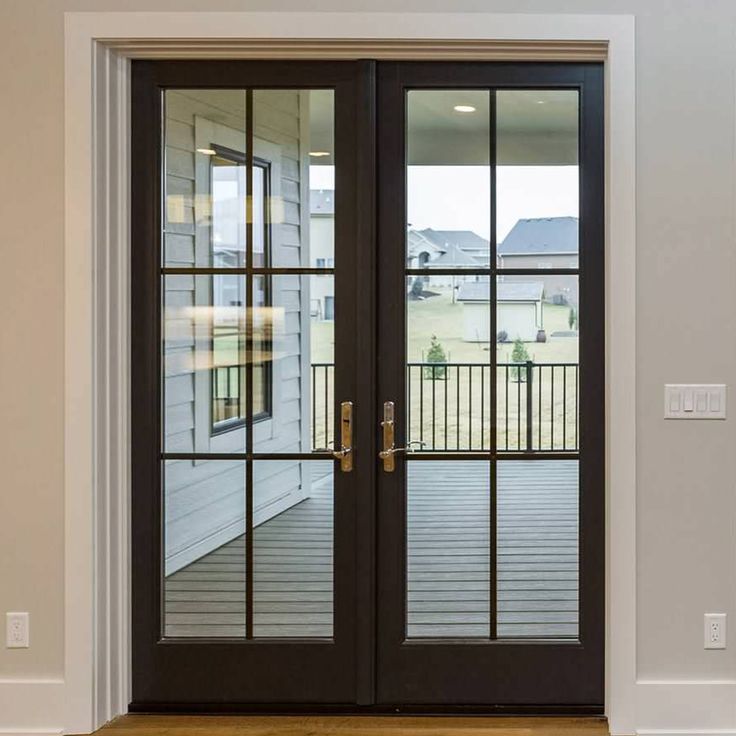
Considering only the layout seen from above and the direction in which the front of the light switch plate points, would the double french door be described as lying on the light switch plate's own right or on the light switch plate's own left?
on the light switch plate's own right

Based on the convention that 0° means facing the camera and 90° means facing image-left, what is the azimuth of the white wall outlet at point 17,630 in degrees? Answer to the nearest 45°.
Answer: approximately 0°

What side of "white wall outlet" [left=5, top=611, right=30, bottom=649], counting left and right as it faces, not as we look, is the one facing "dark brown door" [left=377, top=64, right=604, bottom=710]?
left

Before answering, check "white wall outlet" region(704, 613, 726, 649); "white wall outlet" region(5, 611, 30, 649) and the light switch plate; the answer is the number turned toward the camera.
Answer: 3

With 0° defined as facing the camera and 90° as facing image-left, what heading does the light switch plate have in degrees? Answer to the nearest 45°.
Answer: approximately 0°

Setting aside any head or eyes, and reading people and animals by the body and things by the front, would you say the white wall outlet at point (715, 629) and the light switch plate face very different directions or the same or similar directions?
same or similar directions

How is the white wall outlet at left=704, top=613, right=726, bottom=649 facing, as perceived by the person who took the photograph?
facing the viewer
